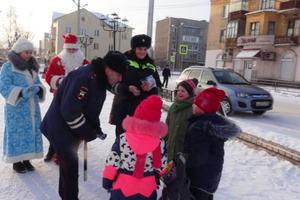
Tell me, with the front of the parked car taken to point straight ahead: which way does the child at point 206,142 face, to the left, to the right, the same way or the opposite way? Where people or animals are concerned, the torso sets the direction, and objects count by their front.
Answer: the opposite way

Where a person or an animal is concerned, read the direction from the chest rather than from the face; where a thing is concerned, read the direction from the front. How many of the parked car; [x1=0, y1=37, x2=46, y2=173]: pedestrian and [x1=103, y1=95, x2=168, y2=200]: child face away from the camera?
1

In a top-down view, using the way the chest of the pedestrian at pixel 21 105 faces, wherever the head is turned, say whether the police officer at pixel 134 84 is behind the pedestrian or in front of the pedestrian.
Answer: in front

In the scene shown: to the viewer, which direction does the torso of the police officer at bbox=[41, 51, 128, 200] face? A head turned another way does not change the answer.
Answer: to the viewer's right

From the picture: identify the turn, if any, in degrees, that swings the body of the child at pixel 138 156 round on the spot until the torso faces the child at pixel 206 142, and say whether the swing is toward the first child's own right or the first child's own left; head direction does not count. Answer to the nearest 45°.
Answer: approximately 45° to the first child's own right

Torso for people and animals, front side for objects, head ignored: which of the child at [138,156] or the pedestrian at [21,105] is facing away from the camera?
the child

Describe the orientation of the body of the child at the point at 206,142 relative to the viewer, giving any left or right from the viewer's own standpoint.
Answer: facing away from the viewer and to the left of the viewer

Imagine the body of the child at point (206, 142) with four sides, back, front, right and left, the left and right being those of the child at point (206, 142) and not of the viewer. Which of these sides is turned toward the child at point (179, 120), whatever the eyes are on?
front

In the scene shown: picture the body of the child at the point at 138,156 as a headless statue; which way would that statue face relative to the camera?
away from the camera

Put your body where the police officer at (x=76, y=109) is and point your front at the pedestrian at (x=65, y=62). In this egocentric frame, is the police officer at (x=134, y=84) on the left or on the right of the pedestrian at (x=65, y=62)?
right

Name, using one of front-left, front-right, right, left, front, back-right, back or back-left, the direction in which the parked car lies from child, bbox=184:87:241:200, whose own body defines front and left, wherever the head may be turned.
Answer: front-right

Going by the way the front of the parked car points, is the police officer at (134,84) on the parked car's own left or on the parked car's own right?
on the parked car's own right

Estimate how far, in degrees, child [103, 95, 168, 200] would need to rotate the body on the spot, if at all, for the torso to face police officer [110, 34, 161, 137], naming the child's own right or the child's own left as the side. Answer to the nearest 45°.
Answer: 0° — they already face them

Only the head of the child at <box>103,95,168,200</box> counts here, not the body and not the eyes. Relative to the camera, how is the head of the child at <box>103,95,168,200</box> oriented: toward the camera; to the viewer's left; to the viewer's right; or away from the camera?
away from the camera

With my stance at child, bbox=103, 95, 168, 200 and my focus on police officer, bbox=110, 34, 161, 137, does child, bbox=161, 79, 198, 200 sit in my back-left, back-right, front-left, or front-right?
front-right

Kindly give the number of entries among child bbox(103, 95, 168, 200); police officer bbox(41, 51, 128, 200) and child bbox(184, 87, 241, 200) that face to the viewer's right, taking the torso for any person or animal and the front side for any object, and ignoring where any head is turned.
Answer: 1
